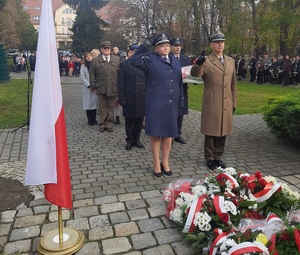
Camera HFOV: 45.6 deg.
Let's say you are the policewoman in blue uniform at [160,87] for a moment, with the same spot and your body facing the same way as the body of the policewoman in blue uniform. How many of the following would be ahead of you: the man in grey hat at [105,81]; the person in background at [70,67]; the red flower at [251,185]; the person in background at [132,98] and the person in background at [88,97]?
1

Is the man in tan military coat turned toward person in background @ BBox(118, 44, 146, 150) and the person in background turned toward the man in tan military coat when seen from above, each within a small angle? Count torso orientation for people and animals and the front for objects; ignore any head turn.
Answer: no

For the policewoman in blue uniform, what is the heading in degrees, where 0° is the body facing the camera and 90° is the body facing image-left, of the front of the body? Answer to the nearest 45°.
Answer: approximately 315°

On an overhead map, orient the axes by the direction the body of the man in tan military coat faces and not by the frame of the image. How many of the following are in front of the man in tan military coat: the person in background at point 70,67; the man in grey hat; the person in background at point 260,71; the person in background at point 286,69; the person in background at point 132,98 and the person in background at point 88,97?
0

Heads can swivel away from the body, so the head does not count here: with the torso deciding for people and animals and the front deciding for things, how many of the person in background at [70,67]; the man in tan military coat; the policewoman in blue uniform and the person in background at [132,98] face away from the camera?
0

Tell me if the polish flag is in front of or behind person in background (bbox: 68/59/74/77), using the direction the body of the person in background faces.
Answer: in front

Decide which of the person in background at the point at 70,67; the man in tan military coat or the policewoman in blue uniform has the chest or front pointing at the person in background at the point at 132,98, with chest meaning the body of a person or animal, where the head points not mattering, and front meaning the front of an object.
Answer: the person in background at the point at 70,67

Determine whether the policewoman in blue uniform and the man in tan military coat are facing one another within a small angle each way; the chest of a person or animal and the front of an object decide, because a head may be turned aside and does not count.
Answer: no

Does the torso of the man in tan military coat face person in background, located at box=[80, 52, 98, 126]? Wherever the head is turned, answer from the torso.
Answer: no

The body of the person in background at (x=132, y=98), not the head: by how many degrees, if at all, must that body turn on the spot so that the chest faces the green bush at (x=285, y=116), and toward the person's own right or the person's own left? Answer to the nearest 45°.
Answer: approximately 45° to the person's own left

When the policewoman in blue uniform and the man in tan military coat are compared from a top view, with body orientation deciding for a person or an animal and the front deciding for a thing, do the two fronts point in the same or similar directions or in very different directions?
same or similar directions

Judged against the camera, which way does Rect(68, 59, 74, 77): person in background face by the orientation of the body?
toward the camera

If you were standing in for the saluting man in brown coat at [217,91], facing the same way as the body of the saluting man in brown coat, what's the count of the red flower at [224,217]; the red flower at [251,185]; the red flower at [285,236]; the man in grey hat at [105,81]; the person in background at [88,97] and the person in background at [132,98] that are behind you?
3

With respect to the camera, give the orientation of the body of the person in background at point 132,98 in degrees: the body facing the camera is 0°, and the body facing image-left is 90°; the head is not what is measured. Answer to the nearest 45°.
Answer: approximately 315°

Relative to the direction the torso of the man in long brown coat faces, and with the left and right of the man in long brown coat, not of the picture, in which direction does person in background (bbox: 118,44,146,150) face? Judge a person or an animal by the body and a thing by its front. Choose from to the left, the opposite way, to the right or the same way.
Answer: the same way

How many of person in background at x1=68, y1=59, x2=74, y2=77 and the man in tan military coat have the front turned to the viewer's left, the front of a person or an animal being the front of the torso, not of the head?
0

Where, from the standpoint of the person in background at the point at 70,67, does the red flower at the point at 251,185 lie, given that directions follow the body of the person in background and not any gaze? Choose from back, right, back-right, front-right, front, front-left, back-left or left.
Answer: front

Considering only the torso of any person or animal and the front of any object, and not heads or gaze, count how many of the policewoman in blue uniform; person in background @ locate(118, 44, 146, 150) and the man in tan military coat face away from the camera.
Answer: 0

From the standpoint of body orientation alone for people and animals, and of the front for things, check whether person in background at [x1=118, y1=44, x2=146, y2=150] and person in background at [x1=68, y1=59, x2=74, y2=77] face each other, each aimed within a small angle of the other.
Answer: no
